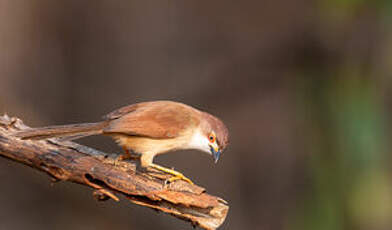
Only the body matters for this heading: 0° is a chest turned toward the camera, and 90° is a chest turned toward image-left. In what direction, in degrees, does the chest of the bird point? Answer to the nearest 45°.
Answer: approximately 270°
